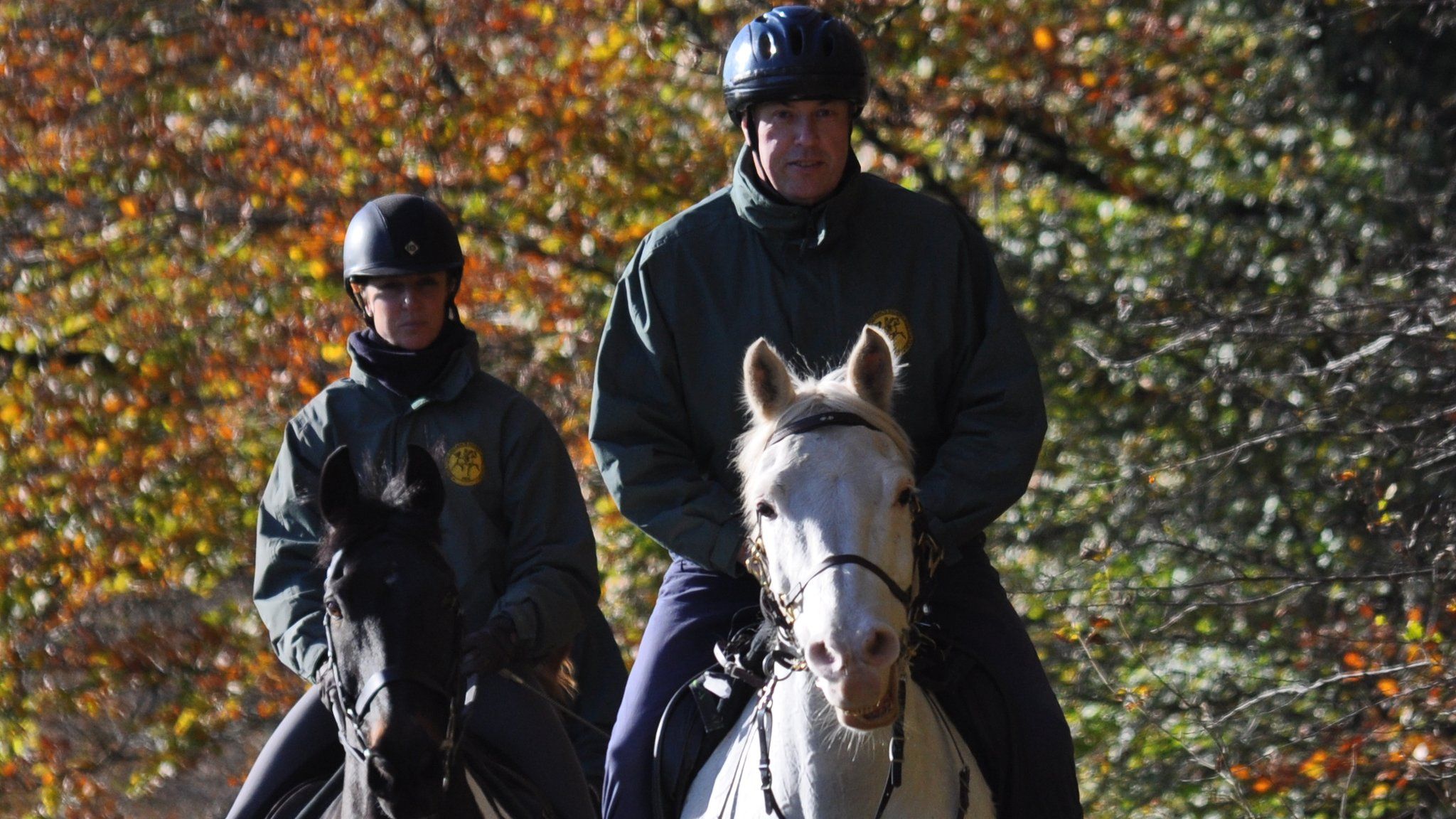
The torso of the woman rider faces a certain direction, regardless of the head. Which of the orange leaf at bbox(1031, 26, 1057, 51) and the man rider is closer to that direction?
the man rider

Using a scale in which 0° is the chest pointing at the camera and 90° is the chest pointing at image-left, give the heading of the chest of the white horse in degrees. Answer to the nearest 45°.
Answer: approximately 0°

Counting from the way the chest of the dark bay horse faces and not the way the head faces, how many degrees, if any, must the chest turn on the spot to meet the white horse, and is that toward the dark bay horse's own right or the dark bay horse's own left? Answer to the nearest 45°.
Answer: approximately 45° to the dark bay horse's own left

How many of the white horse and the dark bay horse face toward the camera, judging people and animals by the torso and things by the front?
2

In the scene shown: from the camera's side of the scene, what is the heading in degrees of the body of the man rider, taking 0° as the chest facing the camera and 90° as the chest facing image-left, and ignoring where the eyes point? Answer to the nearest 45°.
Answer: approximately 0°

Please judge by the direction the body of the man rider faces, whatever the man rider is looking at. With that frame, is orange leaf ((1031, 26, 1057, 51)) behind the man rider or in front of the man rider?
behind
